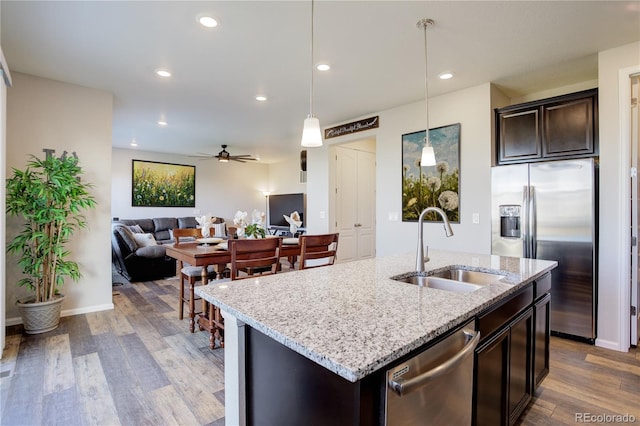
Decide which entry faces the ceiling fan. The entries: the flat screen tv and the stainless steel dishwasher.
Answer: the flat screen tv

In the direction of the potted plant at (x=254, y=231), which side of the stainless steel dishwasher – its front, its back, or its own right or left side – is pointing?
back

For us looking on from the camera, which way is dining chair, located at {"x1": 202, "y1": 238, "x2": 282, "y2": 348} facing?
facing away from the viewer and to the left of the viewer

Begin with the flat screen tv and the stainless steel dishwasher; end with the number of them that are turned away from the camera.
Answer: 0

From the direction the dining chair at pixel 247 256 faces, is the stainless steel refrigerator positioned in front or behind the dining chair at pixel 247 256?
behind

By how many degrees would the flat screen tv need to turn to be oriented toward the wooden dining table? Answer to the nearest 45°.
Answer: approximately 45° to its left

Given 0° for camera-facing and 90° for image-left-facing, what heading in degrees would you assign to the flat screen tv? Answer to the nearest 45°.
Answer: approximately 45°

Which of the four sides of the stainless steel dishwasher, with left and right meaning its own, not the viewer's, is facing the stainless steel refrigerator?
left

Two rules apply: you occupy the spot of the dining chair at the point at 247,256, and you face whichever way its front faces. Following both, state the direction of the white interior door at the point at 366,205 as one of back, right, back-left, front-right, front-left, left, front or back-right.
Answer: right

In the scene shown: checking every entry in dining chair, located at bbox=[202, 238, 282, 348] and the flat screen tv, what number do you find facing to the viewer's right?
0

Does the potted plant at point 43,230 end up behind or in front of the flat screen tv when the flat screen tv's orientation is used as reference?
in front
